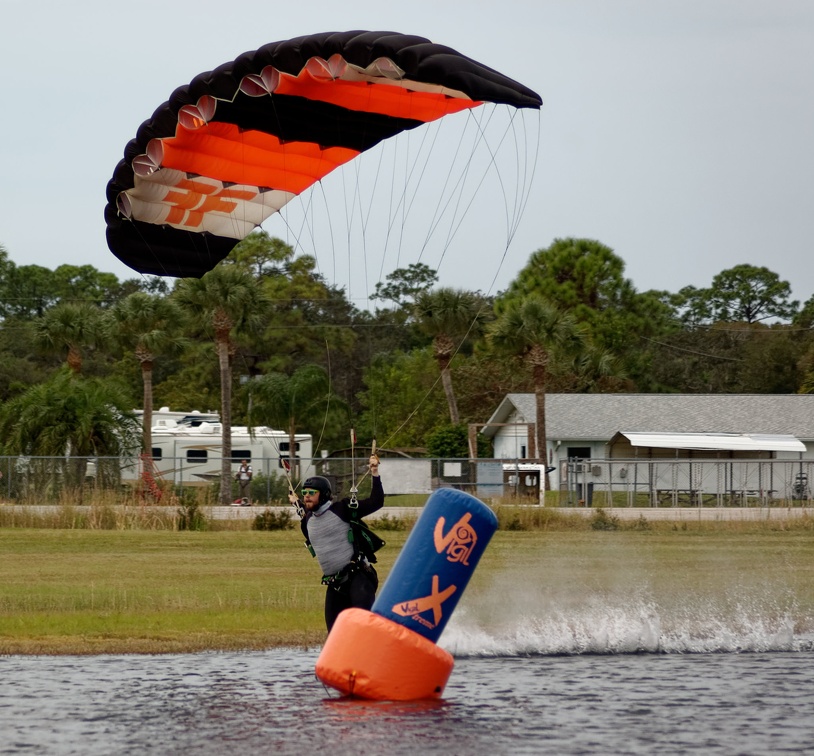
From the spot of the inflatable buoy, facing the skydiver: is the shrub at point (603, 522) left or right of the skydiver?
right

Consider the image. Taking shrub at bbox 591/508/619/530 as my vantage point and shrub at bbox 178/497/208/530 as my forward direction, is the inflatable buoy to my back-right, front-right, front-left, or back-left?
front-left

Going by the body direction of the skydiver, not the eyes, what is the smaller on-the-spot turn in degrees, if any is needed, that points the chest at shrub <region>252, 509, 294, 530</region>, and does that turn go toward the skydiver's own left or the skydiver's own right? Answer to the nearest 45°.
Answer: approximately 135° to the skydiver's own right

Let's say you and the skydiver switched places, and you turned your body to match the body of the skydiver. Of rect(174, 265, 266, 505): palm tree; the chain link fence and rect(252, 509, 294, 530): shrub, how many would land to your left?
0

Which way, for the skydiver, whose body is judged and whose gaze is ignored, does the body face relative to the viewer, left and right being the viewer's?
facing the viewer and to the left of the viewer

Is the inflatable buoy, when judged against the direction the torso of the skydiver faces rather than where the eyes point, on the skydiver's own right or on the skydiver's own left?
on the skydiver's own left

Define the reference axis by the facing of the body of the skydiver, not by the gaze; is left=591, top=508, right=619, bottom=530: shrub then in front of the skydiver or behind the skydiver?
behind

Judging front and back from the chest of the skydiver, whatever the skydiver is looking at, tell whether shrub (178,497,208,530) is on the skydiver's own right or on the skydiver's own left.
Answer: on the skydiver's own right

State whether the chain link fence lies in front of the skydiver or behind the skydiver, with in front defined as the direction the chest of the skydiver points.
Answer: behind

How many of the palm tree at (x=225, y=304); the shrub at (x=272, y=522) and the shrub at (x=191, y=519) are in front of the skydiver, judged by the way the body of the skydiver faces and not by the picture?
0

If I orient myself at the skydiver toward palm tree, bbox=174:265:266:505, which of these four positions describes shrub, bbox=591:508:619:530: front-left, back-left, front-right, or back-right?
front-right

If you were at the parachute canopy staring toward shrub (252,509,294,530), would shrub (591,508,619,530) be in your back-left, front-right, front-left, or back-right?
front-right

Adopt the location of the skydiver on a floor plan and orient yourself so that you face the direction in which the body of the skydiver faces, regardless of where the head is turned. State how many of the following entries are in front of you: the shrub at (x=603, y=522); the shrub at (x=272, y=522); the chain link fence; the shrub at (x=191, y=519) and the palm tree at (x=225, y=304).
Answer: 0
